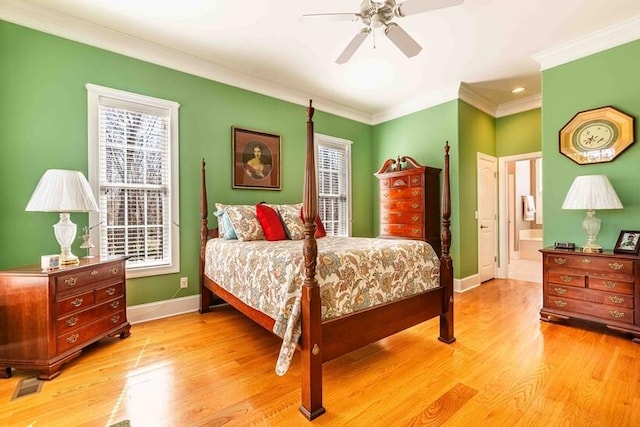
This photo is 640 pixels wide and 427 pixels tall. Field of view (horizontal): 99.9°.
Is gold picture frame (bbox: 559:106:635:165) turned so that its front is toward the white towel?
no

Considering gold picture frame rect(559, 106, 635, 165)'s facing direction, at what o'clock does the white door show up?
The white door is roughly at 3 o'clock from the gold picture frame.

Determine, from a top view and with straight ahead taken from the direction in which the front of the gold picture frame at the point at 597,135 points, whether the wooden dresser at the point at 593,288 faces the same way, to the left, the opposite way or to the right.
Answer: the same way

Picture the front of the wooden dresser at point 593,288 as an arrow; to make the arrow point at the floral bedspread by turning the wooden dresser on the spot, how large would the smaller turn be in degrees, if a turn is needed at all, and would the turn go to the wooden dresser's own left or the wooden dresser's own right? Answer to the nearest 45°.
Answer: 0° — it already faces it

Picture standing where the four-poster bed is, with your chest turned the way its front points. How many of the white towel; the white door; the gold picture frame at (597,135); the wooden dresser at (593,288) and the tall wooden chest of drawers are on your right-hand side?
0

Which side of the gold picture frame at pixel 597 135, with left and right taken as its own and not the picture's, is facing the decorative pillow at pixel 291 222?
right

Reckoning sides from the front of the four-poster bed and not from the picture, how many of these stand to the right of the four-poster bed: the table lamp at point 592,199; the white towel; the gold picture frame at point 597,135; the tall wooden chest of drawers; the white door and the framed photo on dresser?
0

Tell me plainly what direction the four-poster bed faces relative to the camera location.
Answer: facing the viewer and to the right of the viewer

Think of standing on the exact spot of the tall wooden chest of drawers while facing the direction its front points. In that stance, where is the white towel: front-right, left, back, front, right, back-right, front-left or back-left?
back

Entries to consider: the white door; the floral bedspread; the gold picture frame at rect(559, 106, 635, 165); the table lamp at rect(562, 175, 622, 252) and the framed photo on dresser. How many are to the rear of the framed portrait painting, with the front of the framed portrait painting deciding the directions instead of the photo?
0

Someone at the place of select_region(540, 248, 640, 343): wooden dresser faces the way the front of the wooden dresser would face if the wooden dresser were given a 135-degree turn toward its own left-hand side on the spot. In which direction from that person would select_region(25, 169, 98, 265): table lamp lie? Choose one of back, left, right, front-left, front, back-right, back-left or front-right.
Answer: back-right

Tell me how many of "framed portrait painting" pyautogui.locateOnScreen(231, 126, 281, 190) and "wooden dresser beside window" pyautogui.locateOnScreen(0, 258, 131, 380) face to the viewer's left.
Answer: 0

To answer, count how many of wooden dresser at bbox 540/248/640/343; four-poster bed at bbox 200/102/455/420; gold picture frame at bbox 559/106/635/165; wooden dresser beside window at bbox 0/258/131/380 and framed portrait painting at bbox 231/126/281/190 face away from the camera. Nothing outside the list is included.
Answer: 0

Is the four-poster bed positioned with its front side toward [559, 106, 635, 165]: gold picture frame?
no

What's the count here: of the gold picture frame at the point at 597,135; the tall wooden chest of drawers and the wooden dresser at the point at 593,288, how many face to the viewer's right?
0
